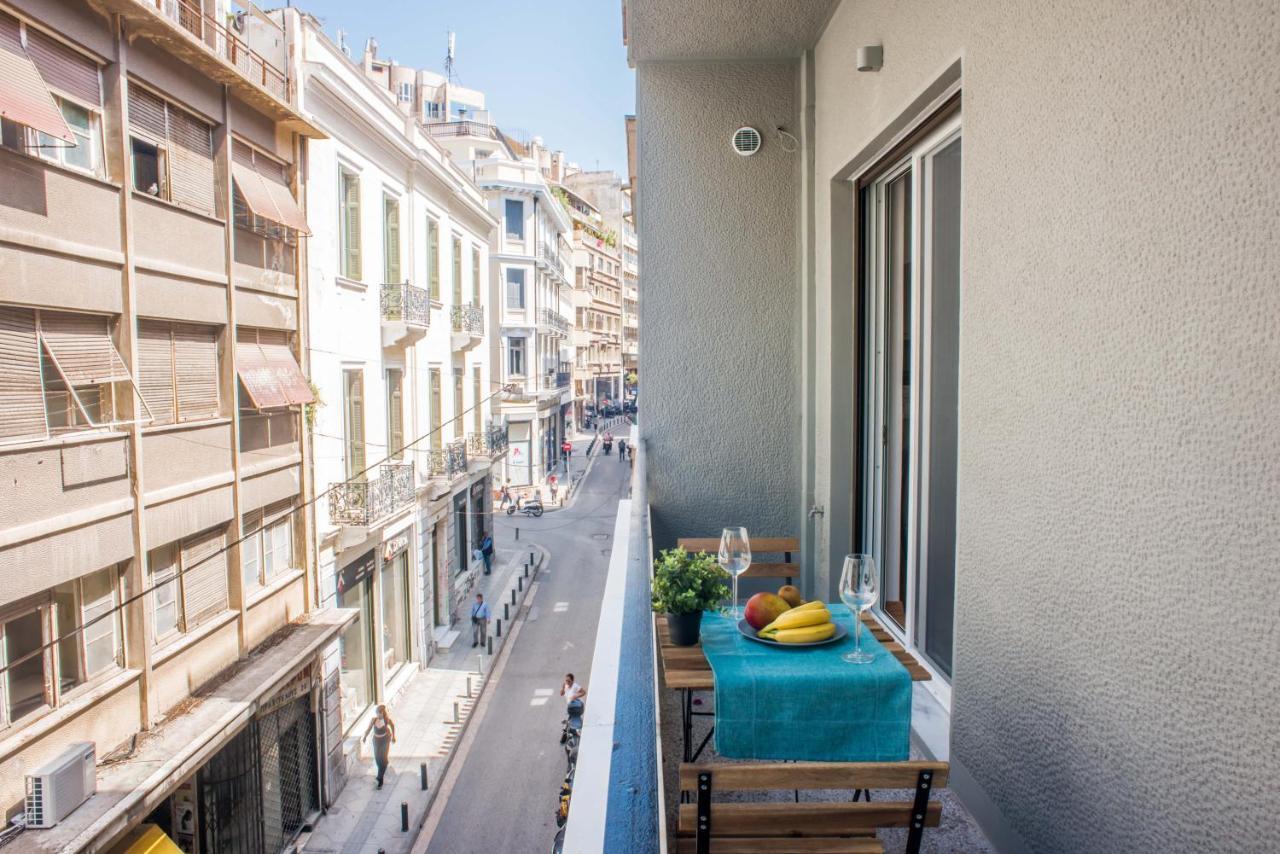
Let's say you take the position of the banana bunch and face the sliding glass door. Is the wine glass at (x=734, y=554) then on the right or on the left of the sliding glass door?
left

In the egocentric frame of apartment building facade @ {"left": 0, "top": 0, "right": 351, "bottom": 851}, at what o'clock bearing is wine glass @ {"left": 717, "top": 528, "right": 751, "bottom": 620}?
The wine glass is roughly at 1 o'clock from the apartment building facade.

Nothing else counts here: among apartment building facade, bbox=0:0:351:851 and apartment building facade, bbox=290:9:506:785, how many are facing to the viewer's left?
0

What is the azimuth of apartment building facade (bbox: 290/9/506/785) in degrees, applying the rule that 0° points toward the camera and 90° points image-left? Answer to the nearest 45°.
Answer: approximately 315°

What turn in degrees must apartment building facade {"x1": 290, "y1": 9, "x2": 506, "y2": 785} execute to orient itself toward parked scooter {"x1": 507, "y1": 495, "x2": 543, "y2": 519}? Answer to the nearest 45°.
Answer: approximately 135° to its left

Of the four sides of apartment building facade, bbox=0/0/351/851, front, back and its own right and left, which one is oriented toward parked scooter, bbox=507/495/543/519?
left

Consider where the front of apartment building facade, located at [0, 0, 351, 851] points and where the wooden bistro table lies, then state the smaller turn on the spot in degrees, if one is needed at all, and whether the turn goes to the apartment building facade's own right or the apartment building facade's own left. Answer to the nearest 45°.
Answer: approximately 45° to the apartment building facade's own right

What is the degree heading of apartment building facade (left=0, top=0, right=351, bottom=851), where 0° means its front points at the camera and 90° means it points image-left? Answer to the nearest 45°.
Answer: approximately 315°

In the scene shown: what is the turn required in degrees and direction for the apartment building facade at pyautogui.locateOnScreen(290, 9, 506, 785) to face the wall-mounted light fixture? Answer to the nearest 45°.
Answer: approximately 45° to its right
